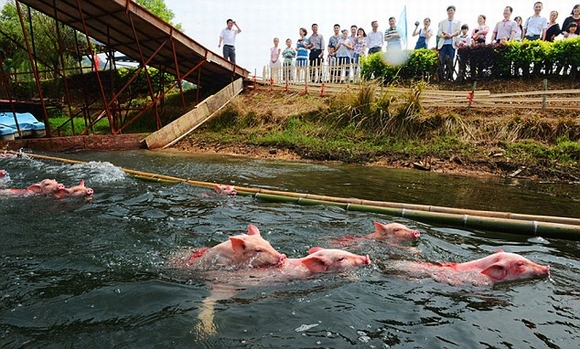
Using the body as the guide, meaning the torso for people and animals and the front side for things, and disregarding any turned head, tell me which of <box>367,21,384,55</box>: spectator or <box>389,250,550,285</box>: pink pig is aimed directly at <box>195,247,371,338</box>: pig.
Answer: the spectator

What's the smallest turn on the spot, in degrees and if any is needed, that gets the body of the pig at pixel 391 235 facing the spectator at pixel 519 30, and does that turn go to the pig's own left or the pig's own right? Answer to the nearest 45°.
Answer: approximately 90° to the pig's own left

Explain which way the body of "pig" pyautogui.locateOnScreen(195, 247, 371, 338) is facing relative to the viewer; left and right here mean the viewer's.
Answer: facing to the right of the viewer

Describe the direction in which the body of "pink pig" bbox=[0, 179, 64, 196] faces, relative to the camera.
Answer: to the viewer's right

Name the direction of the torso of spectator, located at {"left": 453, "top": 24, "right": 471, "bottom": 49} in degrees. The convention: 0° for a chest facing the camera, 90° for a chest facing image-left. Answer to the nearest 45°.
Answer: approximately 45°

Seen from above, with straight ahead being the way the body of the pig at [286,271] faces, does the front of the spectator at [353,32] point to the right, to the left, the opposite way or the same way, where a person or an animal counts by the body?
to the right

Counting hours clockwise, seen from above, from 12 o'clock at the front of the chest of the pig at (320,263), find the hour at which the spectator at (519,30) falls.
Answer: The spectator is roughly at 10 o'clock from the pig.

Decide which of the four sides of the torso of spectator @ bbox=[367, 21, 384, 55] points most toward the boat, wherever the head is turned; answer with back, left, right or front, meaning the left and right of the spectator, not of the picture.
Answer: right

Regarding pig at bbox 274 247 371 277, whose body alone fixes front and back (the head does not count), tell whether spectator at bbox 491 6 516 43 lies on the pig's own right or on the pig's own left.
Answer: on the pig's own left

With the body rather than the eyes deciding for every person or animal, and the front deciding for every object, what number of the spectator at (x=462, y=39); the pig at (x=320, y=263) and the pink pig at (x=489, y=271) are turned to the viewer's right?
2

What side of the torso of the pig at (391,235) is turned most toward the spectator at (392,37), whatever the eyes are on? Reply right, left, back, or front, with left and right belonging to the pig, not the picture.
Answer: left
